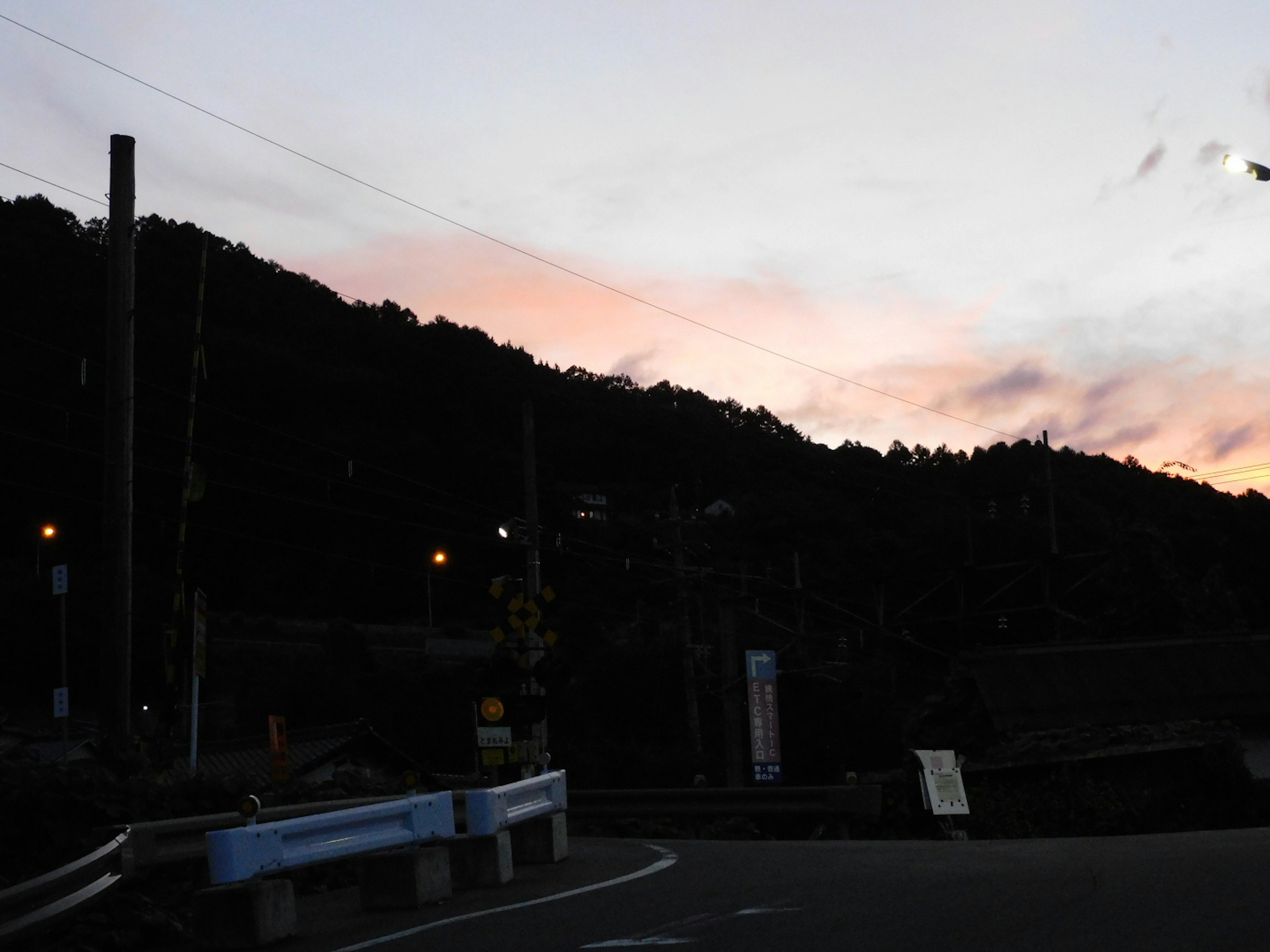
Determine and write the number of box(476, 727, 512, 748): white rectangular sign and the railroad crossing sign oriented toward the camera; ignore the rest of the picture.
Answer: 2

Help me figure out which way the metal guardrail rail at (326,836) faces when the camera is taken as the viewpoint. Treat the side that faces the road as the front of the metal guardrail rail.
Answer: facing the viewer and to the right of the viewer

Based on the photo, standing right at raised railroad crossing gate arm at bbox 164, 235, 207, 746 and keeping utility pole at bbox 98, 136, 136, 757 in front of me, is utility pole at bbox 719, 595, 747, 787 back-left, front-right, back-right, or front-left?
back-left

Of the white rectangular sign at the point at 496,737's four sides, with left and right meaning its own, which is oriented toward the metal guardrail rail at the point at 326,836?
front

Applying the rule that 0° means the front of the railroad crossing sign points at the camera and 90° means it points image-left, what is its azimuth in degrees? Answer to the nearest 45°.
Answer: approximately 0°

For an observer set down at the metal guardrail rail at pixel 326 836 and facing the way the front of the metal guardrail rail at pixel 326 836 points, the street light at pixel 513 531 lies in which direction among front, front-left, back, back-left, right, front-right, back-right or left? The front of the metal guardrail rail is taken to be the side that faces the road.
back-left

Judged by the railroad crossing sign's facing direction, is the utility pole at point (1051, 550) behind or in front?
behind

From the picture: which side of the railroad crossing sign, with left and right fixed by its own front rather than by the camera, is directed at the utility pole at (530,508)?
back
